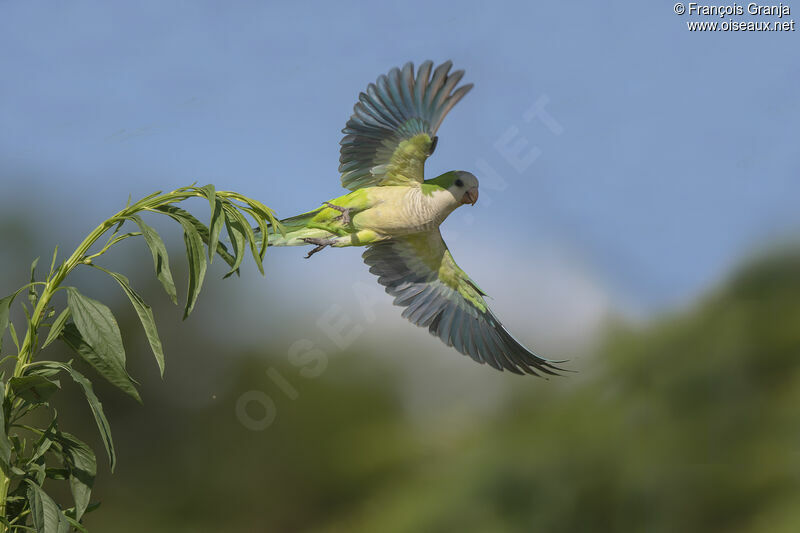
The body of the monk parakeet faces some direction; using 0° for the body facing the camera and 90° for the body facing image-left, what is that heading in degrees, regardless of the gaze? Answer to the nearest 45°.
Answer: approximately 270°
